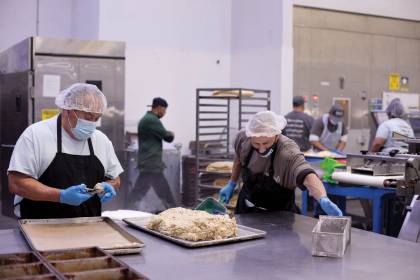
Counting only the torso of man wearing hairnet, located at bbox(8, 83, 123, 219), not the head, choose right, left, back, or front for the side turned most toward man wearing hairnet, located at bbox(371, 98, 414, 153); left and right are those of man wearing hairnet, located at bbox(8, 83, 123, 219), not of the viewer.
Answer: left

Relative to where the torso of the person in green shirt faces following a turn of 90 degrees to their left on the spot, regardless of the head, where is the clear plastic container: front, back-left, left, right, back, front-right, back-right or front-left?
back

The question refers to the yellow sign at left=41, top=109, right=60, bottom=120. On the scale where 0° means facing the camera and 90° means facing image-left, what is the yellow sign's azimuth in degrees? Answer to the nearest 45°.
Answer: approximately 0°

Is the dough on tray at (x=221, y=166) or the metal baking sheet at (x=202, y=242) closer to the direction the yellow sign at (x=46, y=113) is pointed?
the metal baking sheet

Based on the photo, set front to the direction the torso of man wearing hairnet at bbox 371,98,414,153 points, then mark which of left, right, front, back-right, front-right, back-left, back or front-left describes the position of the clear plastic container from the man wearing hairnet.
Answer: back
